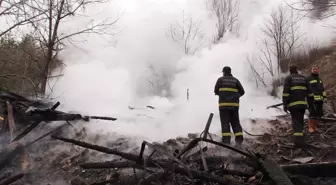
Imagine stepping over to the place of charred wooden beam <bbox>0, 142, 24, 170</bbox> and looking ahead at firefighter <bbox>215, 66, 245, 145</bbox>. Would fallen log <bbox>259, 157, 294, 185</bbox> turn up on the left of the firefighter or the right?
right

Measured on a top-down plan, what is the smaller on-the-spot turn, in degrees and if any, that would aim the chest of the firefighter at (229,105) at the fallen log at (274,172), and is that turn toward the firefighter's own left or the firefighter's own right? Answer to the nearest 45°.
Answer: approximately 180°

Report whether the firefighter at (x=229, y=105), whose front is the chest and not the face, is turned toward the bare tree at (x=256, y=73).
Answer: yes

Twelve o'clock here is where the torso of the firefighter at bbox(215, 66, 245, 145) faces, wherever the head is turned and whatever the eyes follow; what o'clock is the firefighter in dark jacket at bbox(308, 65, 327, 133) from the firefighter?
The firefighter in dark jacket is roughly at 2 o'clock from the firefighter.

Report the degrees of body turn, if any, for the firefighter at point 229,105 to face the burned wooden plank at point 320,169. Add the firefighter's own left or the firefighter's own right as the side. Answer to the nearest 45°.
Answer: approximately 135° to the firefighter's own right

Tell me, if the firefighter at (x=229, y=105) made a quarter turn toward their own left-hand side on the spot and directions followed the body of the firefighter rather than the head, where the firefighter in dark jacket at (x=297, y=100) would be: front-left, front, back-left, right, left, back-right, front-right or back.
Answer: back

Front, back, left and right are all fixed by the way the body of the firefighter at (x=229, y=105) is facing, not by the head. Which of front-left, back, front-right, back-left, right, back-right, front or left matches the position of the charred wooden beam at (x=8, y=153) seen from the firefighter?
back-left

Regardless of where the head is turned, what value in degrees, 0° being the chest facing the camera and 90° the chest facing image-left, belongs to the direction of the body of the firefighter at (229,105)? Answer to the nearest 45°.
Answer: approximately 180°

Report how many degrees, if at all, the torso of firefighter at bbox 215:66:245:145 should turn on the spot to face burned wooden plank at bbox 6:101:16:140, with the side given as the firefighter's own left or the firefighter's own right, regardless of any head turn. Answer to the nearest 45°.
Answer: approximately 135° to the firefighter's own left
